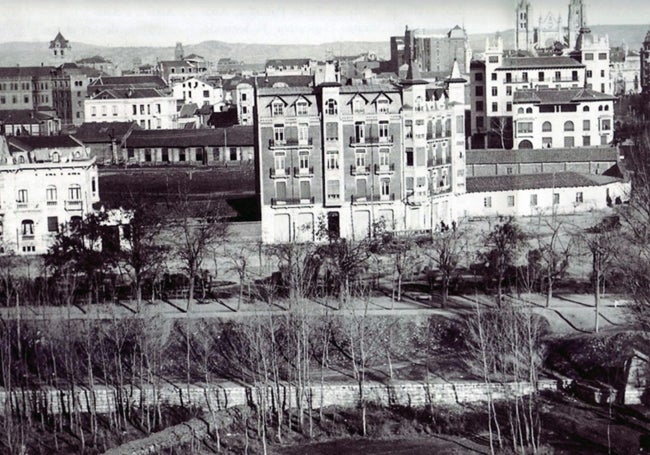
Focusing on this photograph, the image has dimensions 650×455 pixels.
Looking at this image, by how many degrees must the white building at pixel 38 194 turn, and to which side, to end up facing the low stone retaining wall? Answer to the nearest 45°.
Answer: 0° — it already faces it

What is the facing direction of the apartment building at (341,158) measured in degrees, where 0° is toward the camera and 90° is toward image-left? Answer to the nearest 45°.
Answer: approximately 0°

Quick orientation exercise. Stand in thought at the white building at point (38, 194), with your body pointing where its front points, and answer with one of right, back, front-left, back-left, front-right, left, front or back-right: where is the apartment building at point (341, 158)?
left

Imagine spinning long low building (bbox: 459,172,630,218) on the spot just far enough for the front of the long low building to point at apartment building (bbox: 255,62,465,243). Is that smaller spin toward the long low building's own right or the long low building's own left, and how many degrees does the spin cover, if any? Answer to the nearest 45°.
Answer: approximately 45° to the long low building's own right

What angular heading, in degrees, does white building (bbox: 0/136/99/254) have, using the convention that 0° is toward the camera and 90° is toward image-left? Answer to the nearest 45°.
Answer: approximately 0°

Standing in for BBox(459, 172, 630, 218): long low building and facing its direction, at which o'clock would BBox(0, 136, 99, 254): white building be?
The white building is roughly at 2 o'clock from the long low building.

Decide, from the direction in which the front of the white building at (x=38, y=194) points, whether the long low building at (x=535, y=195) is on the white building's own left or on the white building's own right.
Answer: on the white building's own left

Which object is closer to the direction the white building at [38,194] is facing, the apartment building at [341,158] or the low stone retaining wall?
the low stone retaining wall

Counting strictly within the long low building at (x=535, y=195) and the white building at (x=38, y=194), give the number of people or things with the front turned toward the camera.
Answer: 2

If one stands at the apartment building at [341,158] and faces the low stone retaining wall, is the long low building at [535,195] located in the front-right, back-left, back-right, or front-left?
back-left

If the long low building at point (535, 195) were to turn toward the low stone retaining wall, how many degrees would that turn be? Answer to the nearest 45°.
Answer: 0° — it already faces it
